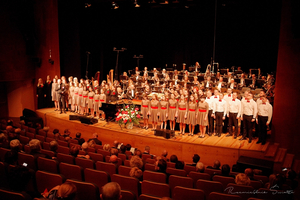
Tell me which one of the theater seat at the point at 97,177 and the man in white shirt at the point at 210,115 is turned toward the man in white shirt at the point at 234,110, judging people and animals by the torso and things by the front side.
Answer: the theater seat

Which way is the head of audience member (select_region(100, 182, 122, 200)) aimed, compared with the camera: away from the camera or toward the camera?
away from the camera

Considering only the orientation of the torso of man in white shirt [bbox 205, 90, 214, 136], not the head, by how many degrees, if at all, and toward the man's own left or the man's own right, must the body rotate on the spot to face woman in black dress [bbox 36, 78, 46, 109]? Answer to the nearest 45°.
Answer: approximately 45° to the man's own right

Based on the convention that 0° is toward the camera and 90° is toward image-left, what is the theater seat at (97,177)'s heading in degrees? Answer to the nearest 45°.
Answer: approximately 225°

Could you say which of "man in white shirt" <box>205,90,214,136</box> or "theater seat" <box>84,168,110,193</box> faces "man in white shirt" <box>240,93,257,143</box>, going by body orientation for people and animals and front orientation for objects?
the theater seat

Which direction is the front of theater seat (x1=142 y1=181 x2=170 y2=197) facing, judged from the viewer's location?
facing away from the viewer and to the right of the viewer

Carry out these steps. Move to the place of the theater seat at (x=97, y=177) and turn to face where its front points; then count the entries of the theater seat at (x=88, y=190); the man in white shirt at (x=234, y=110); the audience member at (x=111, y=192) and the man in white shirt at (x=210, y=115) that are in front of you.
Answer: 2

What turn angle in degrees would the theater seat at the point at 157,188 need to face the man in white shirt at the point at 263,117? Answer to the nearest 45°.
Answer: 0° — it already faces them

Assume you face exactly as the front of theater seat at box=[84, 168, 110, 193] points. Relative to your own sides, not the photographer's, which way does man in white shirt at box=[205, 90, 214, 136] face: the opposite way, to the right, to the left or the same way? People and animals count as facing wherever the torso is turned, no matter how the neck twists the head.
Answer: the opposite way
